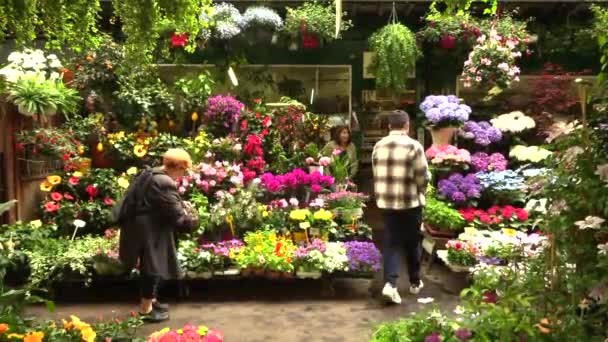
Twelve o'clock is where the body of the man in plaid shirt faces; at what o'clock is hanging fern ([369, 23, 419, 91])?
The hanging fern is roughly at 12 o'clock from the man in plaid shirt.

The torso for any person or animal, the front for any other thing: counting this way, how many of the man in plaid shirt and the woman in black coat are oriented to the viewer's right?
1

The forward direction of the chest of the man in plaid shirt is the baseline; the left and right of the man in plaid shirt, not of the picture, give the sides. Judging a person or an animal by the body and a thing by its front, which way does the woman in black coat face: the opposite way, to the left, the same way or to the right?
to the right

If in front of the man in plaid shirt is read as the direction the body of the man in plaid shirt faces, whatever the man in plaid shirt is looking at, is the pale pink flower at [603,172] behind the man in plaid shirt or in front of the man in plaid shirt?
behind

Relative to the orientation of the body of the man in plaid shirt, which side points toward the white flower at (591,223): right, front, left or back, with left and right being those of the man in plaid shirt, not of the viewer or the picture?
back

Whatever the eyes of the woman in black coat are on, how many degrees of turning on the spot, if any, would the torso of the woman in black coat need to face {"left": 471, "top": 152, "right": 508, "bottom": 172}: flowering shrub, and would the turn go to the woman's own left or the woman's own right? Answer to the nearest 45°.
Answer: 0° — they already face it

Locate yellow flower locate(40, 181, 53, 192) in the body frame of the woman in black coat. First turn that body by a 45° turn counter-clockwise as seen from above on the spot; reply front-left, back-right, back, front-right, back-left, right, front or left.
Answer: left

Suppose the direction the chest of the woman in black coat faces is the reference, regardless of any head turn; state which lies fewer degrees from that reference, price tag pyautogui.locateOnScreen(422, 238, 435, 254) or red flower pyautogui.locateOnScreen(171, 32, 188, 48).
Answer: the price tag

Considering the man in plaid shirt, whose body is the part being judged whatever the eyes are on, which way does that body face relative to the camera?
away from the camera

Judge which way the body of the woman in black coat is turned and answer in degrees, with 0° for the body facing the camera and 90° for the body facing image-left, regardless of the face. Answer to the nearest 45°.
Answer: approximately 270°

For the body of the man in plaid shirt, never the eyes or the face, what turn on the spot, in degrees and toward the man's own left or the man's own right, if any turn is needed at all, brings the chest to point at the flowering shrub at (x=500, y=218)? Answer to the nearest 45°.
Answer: approximately 45° to the man's own right
